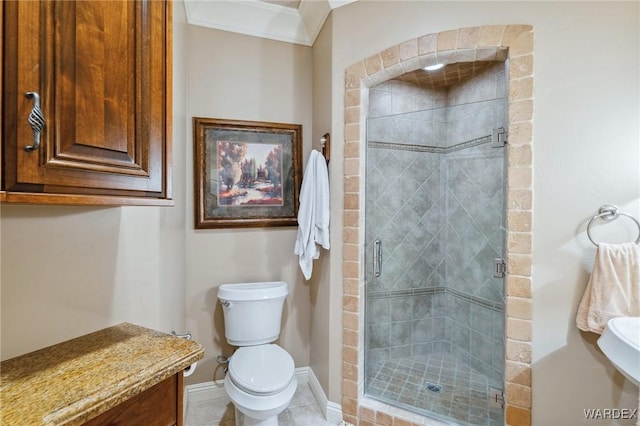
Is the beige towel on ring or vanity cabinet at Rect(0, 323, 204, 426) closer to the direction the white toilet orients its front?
the vanity cabinet

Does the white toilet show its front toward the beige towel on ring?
no

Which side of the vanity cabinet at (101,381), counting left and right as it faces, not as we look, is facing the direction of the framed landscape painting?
left

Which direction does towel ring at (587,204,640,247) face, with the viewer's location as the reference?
facing the viewer

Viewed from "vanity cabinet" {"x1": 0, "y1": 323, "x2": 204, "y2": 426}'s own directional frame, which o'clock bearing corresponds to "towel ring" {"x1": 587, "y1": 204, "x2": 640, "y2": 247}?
The towel ring is roughly at 11 o'clock from the vanity cabinet.

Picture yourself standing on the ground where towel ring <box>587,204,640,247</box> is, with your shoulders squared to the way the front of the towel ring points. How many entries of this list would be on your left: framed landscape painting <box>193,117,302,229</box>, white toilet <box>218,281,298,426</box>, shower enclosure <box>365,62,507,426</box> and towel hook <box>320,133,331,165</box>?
0

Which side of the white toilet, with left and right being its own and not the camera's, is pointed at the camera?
front

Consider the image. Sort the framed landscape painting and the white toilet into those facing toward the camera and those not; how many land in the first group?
2

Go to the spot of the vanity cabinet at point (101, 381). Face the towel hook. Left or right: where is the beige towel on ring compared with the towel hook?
right

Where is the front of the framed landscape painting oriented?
toward the camera

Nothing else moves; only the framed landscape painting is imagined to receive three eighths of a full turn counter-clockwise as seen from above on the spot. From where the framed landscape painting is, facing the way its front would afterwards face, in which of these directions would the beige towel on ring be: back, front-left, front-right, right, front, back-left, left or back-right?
right

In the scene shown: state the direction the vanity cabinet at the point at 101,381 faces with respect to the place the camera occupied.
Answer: facing the viewer and to the right of the viewer
